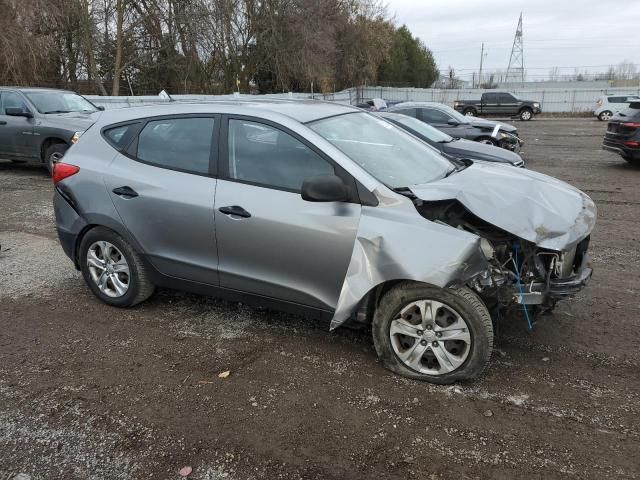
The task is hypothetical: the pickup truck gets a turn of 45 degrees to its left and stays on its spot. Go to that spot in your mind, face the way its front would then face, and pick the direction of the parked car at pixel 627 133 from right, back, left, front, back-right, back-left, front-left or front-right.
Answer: back-right

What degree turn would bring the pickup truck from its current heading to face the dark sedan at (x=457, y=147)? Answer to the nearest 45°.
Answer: approximately 90° to its right

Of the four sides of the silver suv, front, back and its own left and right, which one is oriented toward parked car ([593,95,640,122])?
left

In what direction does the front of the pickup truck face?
to the viewer's right

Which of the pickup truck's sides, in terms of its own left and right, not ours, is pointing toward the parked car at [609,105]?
front

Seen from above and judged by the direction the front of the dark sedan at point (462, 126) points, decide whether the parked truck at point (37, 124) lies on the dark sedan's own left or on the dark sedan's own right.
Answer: on the dark sedan's own right

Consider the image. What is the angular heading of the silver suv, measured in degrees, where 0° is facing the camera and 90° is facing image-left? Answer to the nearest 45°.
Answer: approximately 315°

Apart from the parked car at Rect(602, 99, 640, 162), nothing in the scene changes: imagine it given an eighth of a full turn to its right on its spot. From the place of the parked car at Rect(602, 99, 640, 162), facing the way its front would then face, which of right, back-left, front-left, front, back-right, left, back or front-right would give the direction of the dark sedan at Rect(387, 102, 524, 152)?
back

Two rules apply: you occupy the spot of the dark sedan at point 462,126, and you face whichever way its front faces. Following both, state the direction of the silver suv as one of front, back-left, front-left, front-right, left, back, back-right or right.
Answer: front-right
